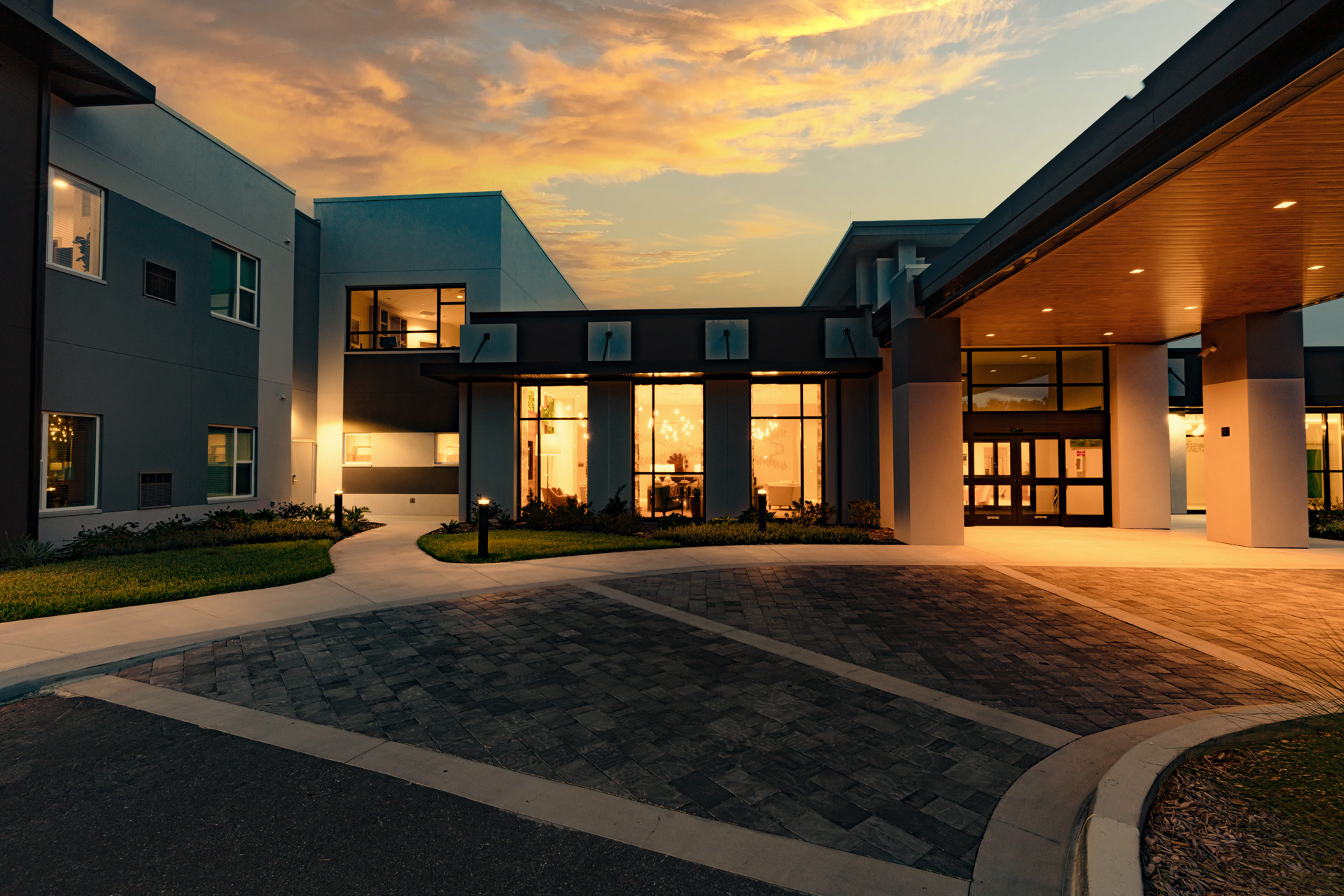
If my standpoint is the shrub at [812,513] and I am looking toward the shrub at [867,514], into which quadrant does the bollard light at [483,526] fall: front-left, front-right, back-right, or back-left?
back-right

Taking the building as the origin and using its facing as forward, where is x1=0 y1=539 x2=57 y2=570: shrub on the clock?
The shrub is roughly at 2 o'clock from the building.

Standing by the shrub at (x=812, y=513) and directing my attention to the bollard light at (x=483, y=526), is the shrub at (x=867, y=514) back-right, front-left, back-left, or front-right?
back-left

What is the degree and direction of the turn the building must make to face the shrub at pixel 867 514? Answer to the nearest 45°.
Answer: approximately 90° to its left

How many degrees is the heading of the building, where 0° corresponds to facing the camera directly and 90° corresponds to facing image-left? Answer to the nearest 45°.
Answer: approximately 0°
